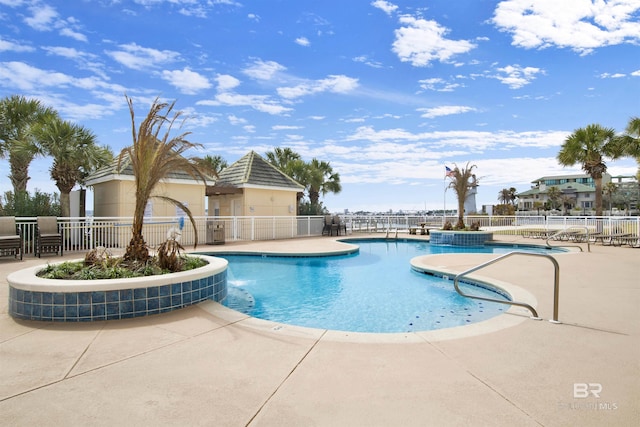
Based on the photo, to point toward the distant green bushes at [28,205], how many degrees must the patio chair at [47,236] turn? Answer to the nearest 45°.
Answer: approximately 180°

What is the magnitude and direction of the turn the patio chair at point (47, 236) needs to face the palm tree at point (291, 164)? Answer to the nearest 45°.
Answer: approximately 135° to its left

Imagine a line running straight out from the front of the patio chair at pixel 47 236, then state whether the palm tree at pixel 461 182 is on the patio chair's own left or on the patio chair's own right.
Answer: on the patio chair's own left

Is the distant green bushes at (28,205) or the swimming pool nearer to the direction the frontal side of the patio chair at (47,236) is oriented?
the swimming pool

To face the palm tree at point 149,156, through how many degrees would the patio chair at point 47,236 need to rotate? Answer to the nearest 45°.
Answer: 0° — it already faces it

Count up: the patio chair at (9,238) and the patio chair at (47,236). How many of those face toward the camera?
2

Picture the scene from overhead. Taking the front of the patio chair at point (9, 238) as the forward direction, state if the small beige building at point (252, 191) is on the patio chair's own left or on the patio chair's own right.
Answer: on the patio chair's own left

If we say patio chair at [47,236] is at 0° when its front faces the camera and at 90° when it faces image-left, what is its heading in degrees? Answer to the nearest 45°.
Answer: approximately 0°

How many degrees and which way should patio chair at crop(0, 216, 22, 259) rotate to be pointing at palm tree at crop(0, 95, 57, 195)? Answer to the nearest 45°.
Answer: approximately 180°

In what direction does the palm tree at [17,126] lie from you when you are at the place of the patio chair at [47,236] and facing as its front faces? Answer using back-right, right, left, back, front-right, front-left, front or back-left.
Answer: back
